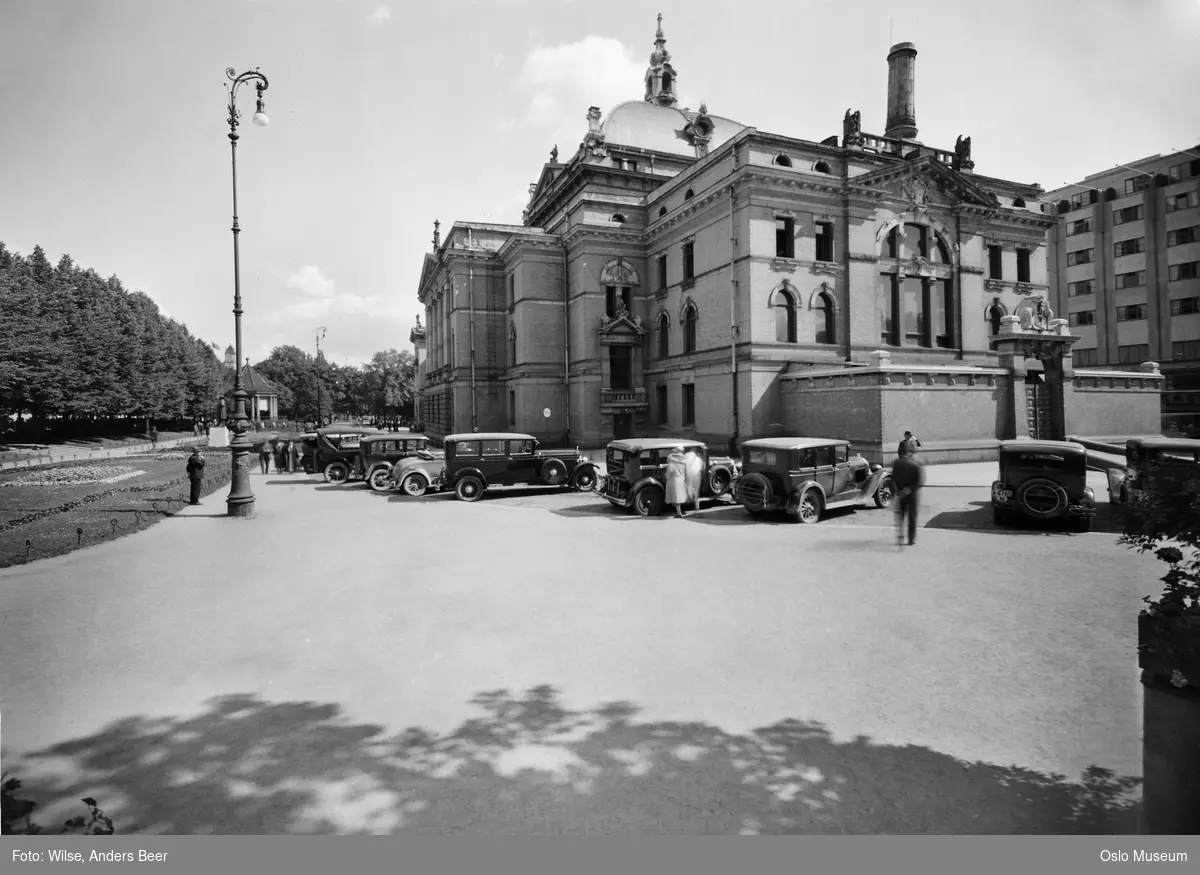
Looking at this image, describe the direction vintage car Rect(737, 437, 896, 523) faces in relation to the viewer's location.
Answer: facing away from the viewer and to the right of the viewer

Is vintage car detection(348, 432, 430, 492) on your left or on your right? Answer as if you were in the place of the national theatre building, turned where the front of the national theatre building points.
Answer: on your left

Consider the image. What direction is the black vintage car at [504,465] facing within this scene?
to the viewer's right

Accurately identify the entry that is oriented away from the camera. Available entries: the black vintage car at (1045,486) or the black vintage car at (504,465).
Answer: the black vintage car at (1045,486)

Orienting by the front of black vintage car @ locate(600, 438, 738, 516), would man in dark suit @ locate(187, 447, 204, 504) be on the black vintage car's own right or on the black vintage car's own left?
on the black vintage car's own left

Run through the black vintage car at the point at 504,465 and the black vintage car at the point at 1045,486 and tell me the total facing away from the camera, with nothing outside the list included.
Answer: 1

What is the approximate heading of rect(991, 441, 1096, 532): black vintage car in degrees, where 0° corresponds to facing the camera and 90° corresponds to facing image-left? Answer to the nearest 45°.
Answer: approximately 180°

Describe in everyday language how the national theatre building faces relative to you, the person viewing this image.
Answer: facing away from the viewer and to the left of the viewer

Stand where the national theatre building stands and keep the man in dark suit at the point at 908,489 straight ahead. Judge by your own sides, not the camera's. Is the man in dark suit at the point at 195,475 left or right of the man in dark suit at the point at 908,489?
right

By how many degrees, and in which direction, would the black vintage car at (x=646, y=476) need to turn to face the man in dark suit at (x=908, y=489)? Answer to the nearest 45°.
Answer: approximately 90° to its right

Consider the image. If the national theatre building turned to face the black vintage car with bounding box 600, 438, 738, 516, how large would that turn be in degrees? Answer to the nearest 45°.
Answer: approximately 135° to its left

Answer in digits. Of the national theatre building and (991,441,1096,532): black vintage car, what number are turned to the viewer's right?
0
